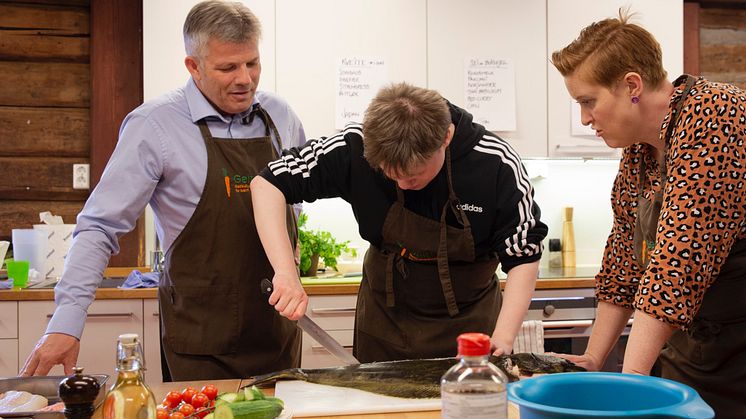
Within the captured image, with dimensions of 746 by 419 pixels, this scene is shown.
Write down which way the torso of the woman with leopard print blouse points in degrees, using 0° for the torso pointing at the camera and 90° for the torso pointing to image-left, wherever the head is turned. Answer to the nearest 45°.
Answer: approximately 45°

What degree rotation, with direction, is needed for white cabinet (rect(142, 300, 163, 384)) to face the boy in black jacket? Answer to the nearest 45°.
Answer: approximately 45° to its left

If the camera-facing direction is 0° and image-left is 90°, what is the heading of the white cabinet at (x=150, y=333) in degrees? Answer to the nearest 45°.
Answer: approximately 0°

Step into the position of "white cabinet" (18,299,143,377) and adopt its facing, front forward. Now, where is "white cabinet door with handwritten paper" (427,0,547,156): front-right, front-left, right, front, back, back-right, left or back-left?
left

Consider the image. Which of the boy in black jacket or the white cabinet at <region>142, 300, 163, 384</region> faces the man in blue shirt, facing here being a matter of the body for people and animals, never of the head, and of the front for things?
the white cabinet

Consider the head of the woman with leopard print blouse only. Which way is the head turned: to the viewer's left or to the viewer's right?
to the viewer's left

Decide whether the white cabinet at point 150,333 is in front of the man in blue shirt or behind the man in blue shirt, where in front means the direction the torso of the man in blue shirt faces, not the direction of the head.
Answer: behind

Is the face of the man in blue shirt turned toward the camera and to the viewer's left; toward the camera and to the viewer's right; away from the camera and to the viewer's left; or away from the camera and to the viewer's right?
toward the camera and to the viewer's right

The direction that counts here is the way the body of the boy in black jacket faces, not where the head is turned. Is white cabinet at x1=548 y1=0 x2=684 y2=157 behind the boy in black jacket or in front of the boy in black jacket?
behind

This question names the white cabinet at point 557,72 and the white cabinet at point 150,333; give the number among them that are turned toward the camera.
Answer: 2

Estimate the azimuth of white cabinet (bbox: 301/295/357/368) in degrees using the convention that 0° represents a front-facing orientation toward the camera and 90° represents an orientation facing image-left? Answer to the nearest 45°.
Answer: approximately 0°
